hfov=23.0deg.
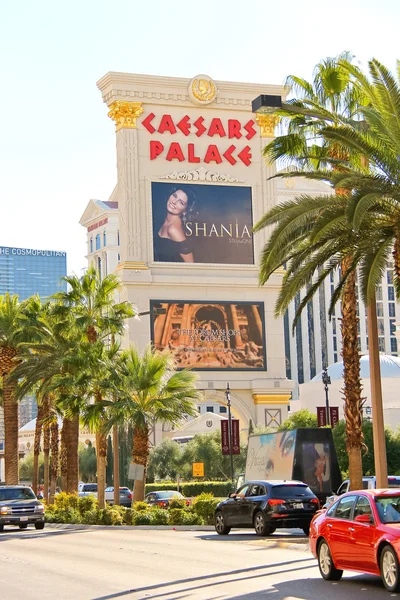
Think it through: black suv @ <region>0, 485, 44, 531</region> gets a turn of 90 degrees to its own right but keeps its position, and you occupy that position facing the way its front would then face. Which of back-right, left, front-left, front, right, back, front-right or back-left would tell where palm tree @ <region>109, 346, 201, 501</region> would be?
back-right

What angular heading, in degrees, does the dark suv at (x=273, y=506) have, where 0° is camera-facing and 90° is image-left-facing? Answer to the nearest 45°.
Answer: approximately 135°

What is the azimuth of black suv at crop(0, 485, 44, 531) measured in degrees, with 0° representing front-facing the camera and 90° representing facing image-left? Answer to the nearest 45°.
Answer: approximately 0°

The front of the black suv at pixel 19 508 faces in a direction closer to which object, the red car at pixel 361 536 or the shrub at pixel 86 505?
the red car

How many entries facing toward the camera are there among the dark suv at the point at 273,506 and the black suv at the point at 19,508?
1

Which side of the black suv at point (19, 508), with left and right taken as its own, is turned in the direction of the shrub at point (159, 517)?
left
